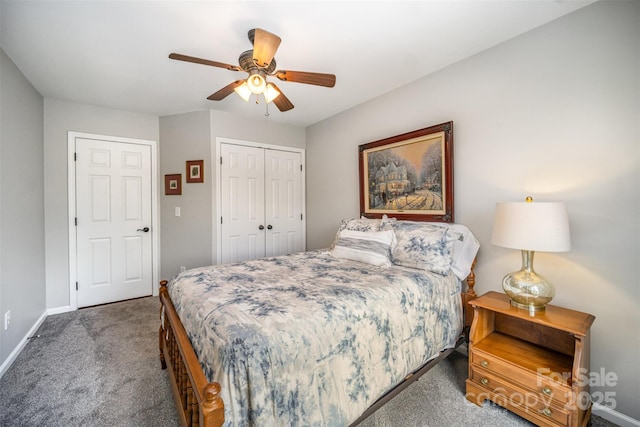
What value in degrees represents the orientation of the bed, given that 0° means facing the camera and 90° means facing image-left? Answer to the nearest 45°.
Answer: approximately 45°

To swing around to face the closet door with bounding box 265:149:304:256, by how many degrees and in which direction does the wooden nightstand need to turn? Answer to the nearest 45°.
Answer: approximately 45° to its right

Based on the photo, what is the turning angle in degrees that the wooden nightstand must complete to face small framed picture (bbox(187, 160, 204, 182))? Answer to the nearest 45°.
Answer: approximately 45° to its right

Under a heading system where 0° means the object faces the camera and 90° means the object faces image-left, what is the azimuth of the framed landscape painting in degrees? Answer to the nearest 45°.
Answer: approximately 45°

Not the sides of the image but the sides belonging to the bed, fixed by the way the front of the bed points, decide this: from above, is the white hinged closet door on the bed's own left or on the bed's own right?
on the bed's own right

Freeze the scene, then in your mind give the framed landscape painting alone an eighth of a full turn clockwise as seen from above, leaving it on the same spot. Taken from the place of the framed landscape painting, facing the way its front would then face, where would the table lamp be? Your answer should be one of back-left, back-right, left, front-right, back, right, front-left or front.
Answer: back-left

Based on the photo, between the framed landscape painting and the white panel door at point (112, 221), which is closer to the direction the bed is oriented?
the white panel door

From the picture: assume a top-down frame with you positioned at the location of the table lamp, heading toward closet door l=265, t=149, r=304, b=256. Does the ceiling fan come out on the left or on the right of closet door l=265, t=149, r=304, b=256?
left

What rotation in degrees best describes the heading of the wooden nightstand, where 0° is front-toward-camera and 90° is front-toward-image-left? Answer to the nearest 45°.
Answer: approximately 45°

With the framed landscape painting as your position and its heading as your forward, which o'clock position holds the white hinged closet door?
The white hinged closet door is roughly at 2 o'clock from the framed landscape painting.

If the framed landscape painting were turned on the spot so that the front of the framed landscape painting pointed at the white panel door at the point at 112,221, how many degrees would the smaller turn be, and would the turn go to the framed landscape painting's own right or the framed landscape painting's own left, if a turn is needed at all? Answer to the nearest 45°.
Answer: approximately 45° to the framed landscape painting's own right

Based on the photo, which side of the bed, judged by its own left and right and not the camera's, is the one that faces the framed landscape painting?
back

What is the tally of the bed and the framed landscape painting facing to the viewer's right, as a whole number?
0

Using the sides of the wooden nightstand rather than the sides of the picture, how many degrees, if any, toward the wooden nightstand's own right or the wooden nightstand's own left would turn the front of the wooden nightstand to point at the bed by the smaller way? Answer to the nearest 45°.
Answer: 0° — it already faces it
